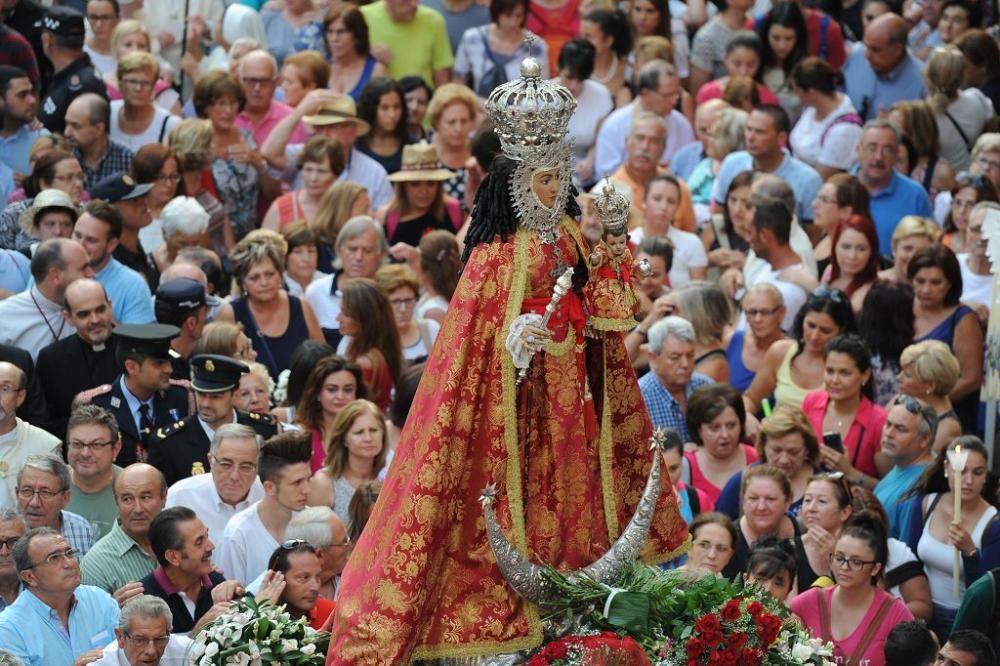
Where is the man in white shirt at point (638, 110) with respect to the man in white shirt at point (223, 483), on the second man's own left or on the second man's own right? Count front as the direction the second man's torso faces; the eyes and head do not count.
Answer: on the second man's own left

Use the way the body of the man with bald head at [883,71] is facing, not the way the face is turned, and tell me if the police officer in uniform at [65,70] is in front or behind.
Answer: in front

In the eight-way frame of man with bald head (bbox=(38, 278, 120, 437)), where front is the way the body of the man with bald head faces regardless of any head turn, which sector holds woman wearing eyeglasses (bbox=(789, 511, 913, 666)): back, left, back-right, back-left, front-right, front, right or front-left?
front

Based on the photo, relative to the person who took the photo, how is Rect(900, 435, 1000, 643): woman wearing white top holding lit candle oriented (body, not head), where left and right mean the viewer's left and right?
facing the viewer

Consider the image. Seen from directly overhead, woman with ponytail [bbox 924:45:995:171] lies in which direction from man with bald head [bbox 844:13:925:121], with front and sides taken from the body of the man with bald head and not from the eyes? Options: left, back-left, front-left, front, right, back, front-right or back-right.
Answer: left

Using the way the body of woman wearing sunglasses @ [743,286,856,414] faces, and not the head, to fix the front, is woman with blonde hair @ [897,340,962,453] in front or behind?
in front

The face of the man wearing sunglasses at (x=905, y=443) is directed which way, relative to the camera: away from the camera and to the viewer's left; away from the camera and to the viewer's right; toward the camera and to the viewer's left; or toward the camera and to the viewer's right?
toward the camera and to the viewer's left
